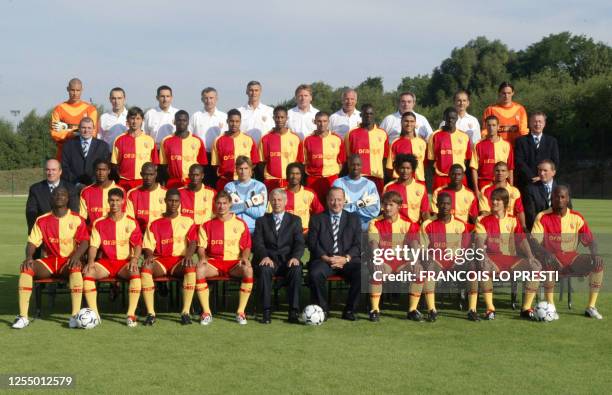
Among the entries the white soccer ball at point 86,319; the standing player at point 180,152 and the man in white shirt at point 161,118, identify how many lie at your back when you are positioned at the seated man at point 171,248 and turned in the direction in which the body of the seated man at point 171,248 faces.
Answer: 2

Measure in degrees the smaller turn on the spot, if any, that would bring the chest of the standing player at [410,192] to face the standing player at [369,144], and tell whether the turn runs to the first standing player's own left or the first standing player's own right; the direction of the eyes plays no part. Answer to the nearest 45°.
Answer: approximately 135° to the first standing player's own right

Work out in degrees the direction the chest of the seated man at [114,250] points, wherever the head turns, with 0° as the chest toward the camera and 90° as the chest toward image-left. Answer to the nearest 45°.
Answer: approximately 0°

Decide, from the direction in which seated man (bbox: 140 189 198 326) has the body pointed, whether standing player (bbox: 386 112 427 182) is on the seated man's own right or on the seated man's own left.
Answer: on the seated man's own left

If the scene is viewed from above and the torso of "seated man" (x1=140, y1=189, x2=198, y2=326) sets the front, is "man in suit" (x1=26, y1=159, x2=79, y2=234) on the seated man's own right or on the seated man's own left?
on the seated man's own right

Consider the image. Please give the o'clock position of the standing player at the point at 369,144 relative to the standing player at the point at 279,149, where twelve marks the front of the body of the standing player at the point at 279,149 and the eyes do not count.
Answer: the standing player at the point at 369,144 is roughly at 9 o'clock from the standing player at the point at 279,149.
